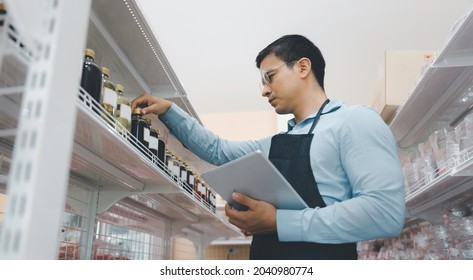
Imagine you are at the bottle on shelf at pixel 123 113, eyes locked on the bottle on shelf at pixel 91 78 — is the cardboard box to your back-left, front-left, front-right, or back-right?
back-left

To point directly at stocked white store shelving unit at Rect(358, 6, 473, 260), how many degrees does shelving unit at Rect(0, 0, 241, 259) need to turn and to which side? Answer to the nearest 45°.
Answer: approximately 45° to its left

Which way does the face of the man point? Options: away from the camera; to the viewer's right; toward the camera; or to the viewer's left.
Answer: to the viewer's left

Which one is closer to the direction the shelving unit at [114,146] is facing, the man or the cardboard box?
the man

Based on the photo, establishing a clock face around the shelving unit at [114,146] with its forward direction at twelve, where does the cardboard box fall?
The cardboard box is roughly at 10 o'clock from the shelving unit.

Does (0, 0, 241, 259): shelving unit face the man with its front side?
yes

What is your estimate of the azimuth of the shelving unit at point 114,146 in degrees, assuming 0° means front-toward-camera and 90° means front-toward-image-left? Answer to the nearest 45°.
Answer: approximately 315°
